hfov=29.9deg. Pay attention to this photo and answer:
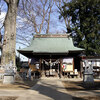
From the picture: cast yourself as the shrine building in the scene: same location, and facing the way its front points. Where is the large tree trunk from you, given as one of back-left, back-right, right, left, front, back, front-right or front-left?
right

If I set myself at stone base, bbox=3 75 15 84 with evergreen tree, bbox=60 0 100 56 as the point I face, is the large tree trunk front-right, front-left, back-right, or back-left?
front-left

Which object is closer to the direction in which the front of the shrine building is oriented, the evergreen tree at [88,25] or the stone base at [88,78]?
the stone base

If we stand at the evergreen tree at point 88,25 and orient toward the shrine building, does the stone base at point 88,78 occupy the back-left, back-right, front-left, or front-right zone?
front-left

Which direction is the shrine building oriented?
toward the camera

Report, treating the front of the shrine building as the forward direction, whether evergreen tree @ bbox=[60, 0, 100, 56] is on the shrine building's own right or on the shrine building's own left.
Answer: on the shrine building's own left

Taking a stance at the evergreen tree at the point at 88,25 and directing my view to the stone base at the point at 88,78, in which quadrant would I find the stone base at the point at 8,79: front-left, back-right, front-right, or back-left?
front-right

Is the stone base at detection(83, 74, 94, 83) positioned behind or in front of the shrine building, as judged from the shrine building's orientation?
in front

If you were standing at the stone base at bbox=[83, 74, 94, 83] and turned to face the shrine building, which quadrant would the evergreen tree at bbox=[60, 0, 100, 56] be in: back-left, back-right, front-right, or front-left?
front-right

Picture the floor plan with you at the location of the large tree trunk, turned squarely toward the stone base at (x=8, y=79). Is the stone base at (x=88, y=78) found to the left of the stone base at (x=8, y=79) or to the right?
left

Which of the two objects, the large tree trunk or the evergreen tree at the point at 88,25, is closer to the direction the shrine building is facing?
the large tree trunk

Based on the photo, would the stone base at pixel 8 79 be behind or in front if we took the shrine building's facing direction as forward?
in front

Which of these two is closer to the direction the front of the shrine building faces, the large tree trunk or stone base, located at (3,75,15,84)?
the stone base
